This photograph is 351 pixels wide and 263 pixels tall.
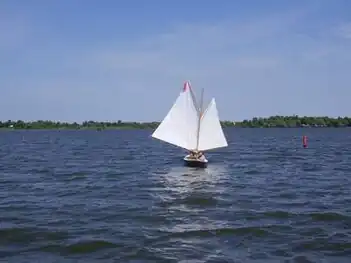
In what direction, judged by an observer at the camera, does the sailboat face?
facing the viewer and to the right of the viewer
